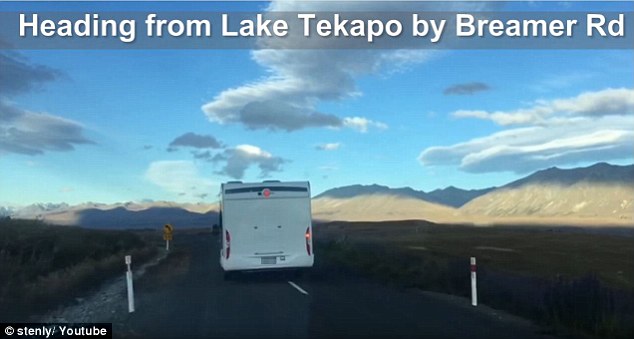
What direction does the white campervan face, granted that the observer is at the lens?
facing away from the viewer
